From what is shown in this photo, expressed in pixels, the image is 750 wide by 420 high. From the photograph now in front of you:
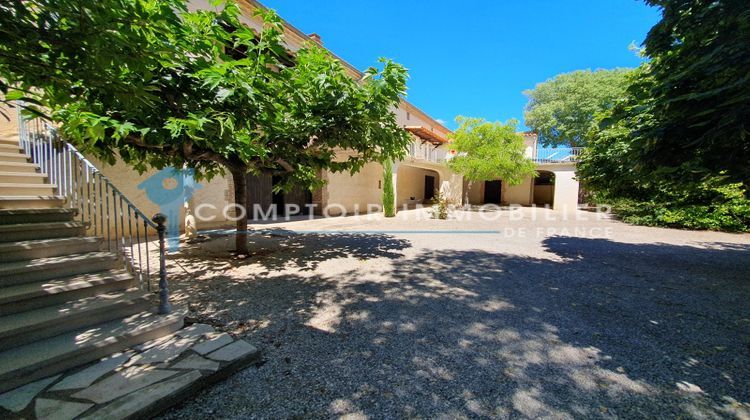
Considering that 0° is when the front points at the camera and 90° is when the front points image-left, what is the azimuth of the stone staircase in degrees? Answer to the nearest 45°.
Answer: approximately 315°
